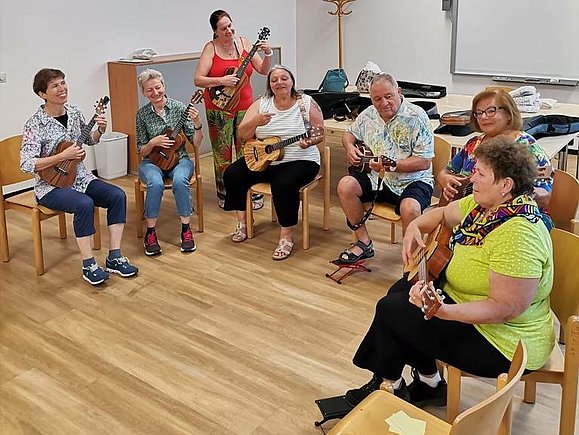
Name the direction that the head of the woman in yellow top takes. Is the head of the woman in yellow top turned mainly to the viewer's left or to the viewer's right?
to the viewer's left

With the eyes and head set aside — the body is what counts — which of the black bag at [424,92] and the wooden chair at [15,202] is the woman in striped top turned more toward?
the wooden chair

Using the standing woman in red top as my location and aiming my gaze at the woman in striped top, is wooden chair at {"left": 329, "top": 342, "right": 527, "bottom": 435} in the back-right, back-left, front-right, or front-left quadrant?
front-right

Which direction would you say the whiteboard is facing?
toward the camera

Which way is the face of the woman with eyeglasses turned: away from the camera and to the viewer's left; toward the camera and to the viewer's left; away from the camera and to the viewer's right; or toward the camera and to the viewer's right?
toward the camera and to the viewer's left

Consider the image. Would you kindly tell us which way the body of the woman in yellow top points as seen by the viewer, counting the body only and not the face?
to the viewer's left

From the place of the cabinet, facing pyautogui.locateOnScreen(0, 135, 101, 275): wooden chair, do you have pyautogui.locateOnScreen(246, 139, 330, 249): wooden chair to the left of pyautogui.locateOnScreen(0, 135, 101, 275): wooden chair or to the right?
left

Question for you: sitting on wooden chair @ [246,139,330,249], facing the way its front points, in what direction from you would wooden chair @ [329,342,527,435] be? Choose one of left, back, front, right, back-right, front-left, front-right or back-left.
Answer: front-left

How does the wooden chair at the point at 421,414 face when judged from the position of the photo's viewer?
facing away from the viewer and to the left of the viewer

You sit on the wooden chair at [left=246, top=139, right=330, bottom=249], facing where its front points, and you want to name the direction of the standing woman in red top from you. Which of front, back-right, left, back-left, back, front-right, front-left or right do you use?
right

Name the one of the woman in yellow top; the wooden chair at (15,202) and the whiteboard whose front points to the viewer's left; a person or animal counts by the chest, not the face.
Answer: the woman in yellow top

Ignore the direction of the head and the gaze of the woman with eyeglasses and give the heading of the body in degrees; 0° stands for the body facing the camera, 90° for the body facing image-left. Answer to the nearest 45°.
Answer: approximately 45°

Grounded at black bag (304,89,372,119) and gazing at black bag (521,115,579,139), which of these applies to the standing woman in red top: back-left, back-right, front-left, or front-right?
back-right

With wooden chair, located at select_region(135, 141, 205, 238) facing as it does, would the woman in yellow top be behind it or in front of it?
in front

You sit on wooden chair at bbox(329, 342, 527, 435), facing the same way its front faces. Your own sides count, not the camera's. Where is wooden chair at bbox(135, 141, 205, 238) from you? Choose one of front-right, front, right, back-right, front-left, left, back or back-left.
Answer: front

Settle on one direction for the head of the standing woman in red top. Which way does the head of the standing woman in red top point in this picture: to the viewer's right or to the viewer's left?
to the viewer's right

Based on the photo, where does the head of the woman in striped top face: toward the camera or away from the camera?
toward the camera

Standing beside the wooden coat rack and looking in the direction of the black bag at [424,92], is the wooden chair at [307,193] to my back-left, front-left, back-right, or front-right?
front-right

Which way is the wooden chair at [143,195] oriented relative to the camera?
toward the camera

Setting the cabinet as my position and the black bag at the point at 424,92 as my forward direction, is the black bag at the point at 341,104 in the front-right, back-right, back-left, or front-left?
front-right

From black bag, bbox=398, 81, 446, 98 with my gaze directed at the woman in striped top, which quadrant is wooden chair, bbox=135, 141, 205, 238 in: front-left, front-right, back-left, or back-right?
front-right

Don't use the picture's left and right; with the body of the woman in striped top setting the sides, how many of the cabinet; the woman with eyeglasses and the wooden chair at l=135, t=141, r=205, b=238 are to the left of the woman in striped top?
1

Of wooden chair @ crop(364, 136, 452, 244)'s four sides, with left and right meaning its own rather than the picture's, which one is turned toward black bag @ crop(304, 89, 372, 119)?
right
